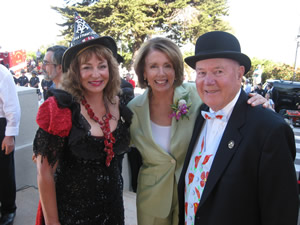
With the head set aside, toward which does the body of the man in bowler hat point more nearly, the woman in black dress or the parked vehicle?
the woman in black dress

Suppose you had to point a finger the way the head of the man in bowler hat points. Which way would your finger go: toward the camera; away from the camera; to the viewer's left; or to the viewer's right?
toward the camera

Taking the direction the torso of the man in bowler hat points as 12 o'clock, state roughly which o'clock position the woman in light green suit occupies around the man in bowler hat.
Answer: The woman in light green suit is roughly at 3 o'clock from the man in bowler hat.

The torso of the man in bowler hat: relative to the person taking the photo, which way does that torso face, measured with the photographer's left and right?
facing the viewer and to the left of the viewer

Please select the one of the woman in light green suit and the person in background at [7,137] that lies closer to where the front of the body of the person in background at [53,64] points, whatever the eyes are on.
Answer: the person in background

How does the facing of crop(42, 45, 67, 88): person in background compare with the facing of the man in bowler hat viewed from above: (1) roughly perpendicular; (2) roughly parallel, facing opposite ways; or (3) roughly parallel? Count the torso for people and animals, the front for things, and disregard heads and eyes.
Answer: roughly parallel

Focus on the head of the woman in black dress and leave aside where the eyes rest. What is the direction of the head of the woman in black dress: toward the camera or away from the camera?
toward the camera

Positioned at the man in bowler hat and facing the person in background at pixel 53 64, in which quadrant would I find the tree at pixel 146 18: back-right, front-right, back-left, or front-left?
front-right

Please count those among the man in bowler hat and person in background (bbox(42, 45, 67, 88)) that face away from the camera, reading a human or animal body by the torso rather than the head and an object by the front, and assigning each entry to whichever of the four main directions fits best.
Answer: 0
